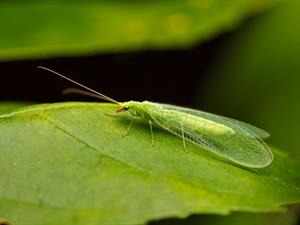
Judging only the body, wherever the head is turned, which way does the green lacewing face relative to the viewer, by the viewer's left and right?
facing to the left of the viewer
